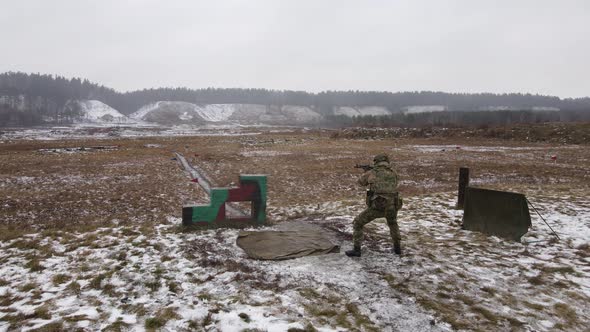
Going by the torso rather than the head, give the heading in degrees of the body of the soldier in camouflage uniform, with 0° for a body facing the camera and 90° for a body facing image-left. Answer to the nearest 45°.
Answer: approximately 135°
